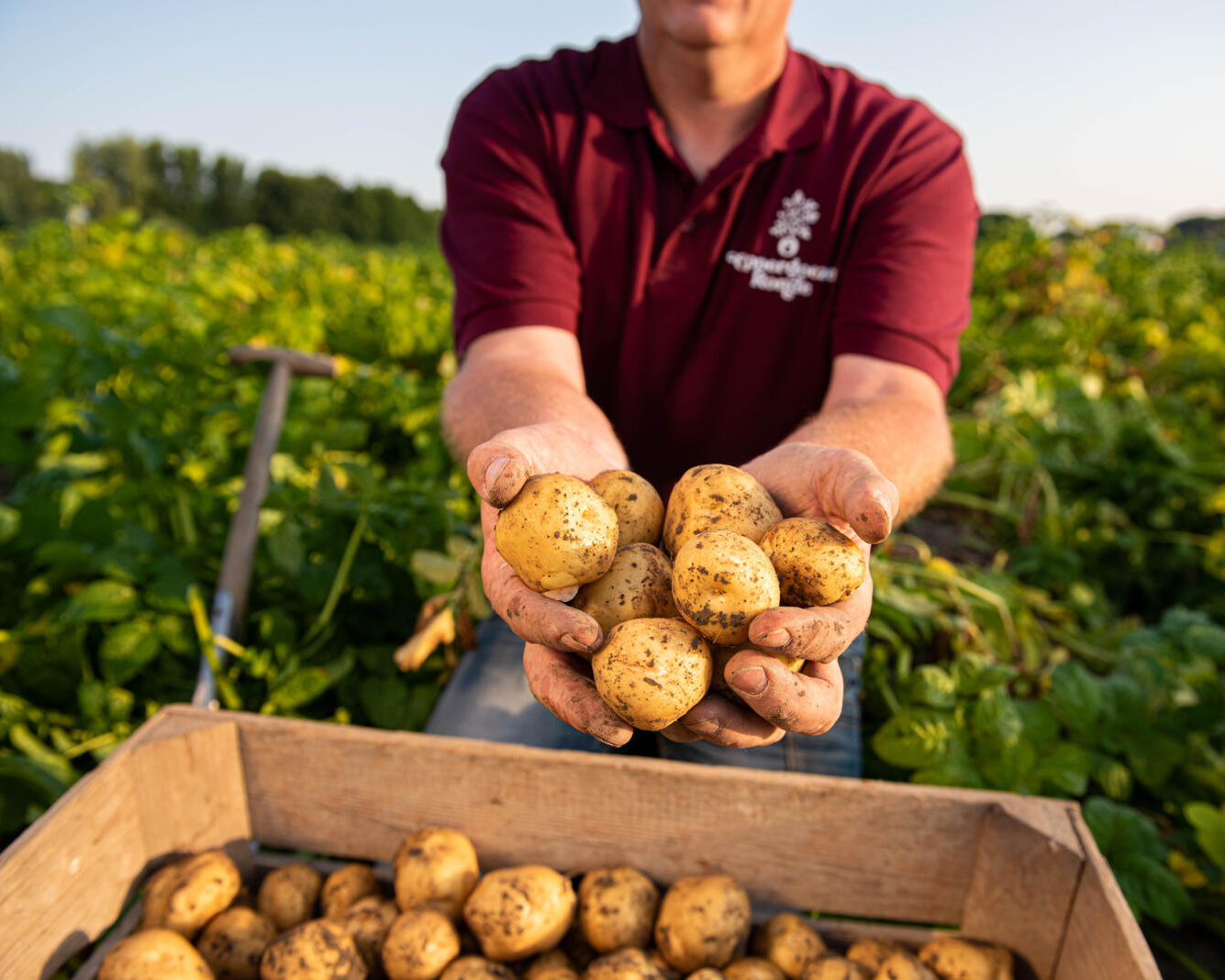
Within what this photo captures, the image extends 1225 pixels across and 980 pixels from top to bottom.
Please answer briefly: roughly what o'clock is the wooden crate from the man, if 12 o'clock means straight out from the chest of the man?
The wooden crate is roughly at 12 o'clock from the man.

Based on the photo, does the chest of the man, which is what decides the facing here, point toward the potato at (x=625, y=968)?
yes

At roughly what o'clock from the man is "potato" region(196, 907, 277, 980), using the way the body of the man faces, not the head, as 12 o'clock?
The potato is roughly at 1 o'clock from the man.

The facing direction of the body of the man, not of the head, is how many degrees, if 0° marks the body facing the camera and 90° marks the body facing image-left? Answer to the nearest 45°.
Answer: approximately 0°

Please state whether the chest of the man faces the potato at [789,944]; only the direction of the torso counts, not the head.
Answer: yes
